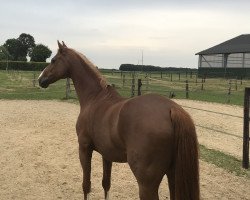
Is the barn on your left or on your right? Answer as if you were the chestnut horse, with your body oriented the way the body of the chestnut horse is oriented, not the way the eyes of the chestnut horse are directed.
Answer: on your right

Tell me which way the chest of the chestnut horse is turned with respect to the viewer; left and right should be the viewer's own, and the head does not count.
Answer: facing away from the viewer and to the left of the viewer

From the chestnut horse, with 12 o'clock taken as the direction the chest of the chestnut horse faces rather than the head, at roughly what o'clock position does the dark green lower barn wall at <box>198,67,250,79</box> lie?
The dark green lower barn wall is roughly at 2 o'clock from the chestnut horse.
